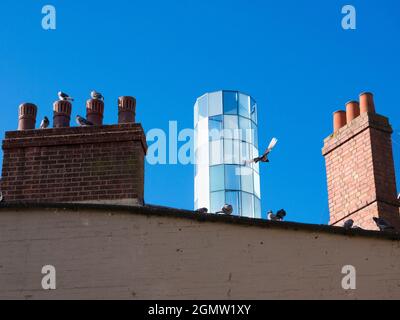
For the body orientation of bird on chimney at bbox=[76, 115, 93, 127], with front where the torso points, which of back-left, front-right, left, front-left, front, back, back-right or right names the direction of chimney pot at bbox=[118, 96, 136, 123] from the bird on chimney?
back

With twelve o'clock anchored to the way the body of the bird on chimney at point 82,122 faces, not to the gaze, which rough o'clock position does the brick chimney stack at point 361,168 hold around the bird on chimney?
The brick chimney stack is roughly at 5 o'clock from the bird on chimney.

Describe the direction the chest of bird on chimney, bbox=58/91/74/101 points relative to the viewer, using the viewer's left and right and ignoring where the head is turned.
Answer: facing to the left of the viewer

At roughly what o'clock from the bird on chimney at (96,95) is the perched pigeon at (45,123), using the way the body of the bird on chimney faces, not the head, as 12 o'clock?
The perched pigeon is roughly at 12 o'clock from the bird on chimney.

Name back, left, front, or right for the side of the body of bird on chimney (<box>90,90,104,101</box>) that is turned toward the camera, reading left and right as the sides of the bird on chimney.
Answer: left

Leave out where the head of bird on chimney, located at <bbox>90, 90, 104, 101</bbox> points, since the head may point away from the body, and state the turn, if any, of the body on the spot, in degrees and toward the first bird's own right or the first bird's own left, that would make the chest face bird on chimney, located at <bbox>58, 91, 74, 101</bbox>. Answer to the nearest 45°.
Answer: approximately 45° to the first bird's own right
